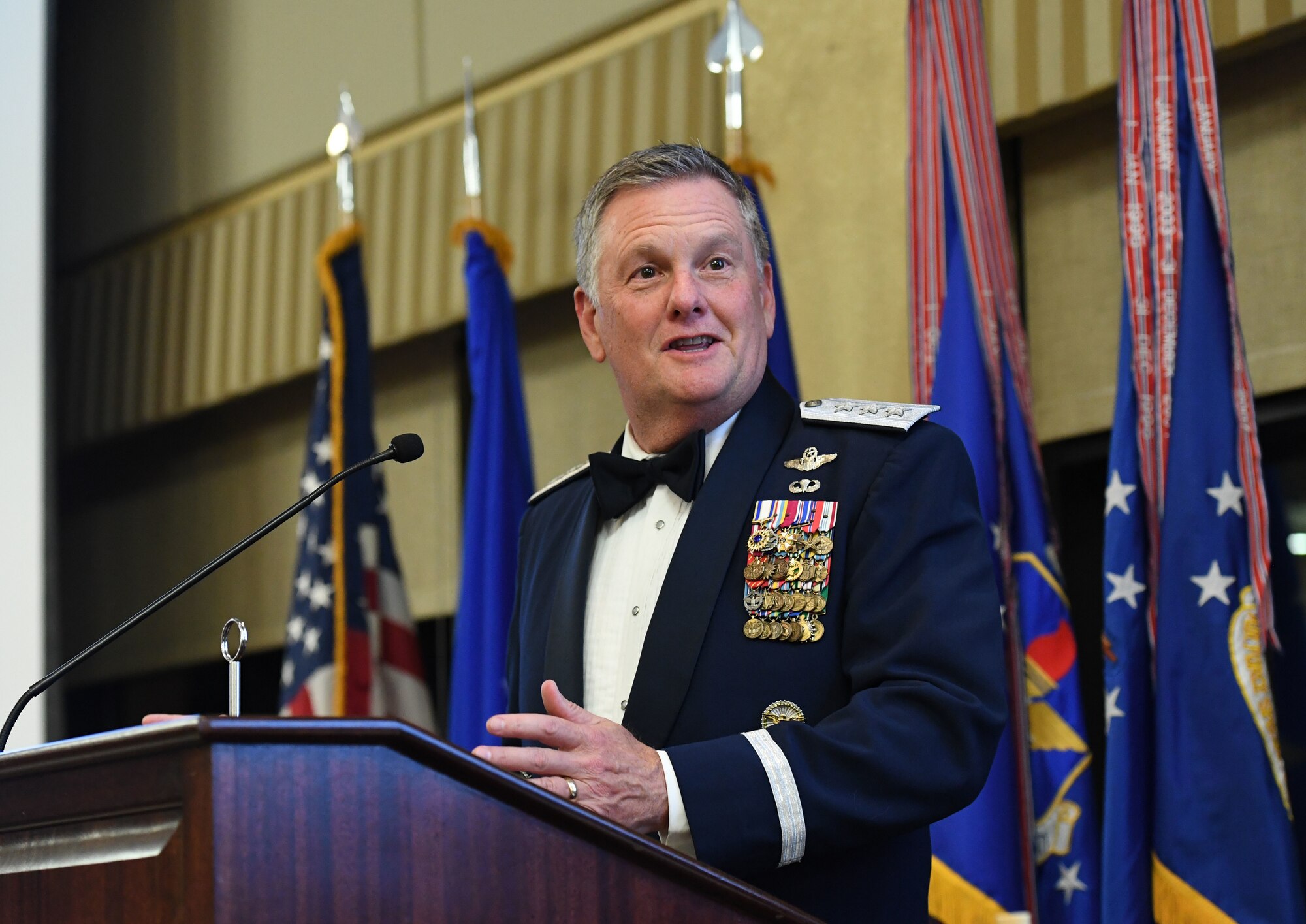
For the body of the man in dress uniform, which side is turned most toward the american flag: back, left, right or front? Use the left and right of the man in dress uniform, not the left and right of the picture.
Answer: right

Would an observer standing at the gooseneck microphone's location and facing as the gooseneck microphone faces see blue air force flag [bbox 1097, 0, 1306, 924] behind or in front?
in front

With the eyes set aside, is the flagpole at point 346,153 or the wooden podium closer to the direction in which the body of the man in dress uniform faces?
the wooden podium

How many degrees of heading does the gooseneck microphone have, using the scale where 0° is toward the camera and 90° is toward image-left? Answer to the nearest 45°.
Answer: approximately 270°

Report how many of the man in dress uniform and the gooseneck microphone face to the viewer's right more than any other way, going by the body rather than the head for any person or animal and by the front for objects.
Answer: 1

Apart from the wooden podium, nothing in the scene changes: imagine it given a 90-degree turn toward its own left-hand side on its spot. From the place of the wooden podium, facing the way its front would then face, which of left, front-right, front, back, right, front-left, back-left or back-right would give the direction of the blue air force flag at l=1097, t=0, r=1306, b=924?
left

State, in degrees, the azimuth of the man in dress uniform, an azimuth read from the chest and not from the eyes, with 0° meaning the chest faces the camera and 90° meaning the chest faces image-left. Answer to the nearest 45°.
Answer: approximately 45°

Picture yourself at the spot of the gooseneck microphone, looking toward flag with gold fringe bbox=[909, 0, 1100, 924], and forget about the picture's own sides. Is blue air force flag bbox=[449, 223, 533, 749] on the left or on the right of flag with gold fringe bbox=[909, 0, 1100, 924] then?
left
